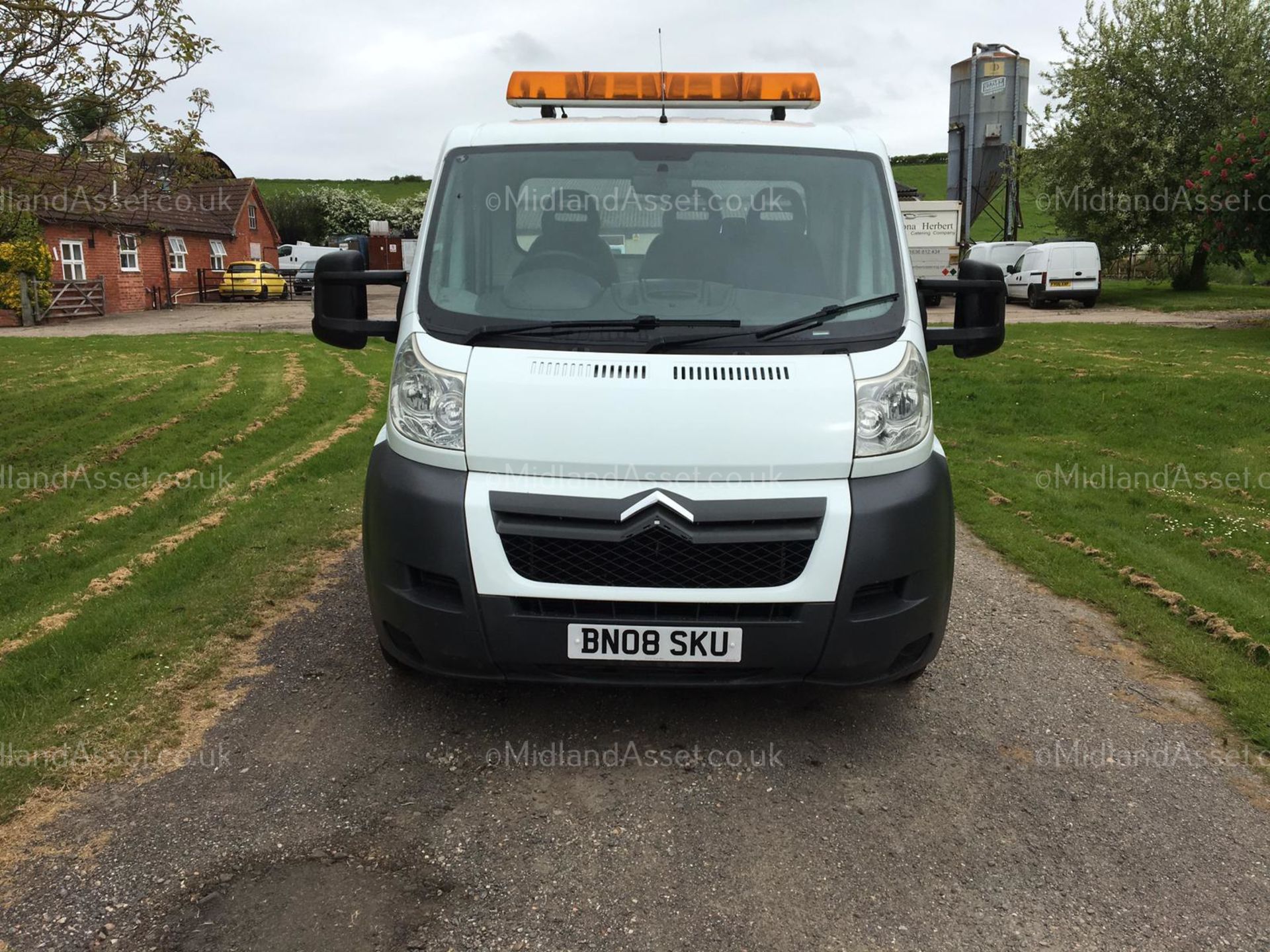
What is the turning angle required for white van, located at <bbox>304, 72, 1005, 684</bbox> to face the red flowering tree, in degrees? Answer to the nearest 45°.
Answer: approximately 135° to its left

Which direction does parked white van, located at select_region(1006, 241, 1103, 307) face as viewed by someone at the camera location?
facing away from the viewer and to the left of the viewer

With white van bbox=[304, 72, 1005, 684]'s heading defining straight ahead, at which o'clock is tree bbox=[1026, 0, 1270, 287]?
The tree is roughly at 7 o'clock from the white van.

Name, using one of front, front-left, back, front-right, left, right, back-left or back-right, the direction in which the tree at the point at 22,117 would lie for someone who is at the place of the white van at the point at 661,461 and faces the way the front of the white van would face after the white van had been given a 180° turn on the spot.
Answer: front-left

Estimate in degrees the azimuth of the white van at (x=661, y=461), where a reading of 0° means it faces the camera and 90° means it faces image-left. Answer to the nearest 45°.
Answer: approximately 0°

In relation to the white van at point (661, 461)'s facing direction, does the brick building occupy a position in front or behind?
behind

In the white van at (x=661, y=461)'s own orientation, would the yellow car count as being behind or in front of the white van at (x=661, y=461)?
behind

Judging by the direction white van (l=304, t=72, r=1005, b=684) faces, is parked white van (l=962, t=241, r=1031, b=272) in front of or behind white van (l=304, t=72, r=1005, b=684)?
behind

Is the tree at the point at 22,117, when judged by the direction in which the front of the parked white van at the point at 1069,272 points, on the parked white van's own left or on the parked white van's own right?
on the parked white van's own left

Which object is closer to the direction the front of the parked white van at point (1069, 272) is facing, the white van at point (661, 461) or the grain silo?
the grain silo
